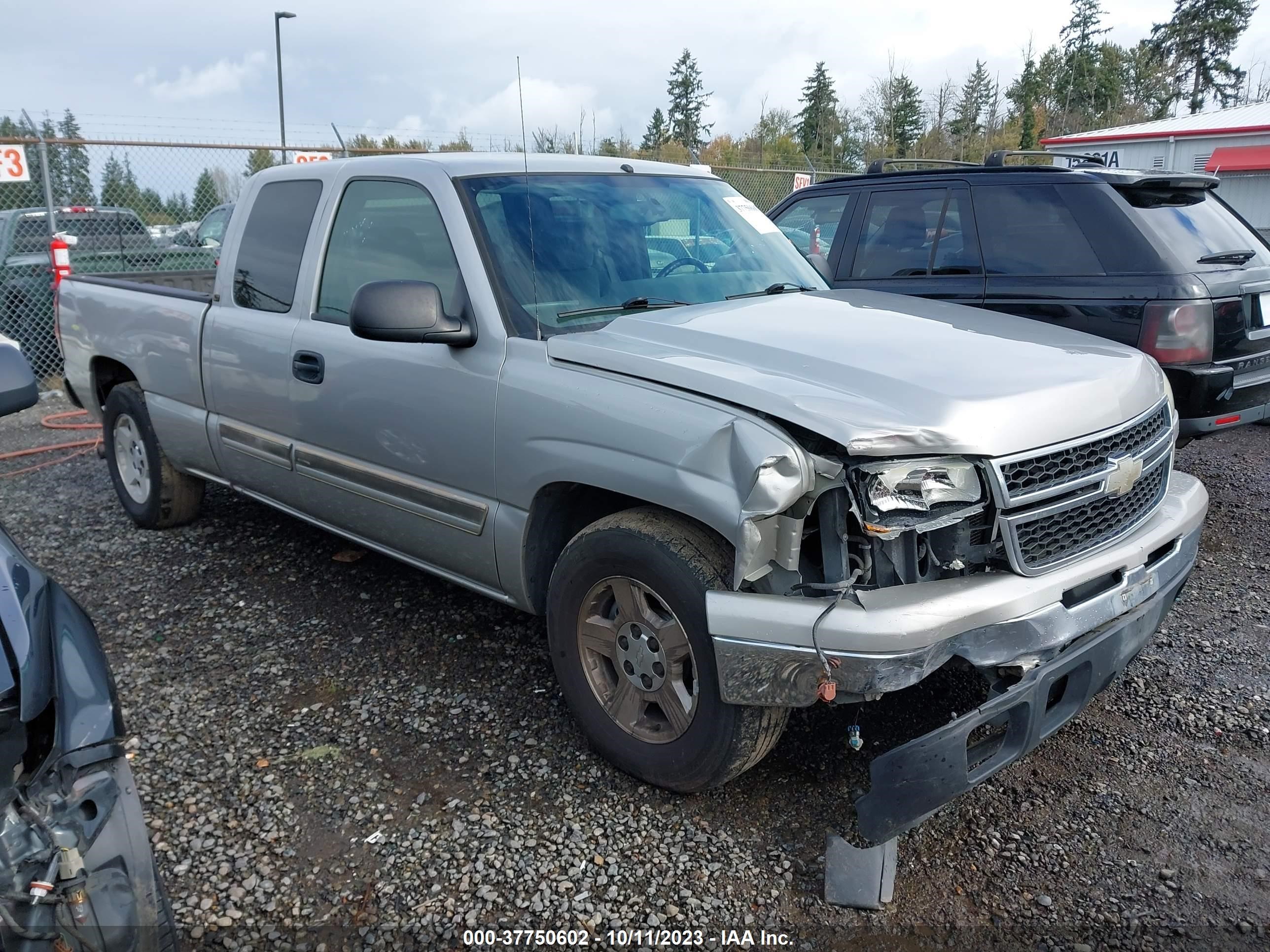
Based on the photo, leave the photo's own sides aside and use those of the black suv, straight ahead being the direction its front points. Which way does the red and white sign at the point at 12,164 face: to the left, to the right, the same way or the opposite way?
the opposite way

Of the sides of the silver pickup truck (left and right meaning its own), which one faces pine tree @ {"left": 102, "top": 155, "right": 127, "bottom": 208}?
back

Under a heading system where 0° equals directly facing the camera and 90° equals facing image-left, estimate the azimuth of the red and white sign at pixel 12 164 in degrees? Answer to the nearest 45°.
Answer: approximately 0°

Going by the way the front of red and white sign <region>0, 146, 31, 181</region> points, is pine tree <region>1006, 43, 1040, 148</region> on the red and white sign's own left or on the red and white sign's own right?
on the red and white sign's own left

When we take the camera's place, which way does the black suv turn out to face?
facing away from the viewer and to the left of the viewer

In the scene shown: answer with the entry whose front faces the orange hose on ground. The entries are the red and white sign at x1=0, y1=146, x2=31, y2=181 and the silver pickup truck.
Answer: the red and white sign
